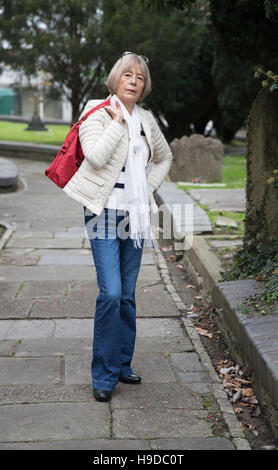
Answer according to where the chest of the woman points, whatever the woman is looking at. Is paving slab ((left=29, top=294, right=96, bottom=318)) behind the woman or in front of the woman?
behind

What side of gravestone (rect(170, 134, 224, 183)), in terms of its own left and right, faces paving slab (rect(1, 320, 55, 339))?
front

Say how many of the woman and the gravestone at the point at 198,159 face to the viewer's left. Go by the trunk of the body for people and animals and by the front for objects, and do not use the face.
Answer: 0

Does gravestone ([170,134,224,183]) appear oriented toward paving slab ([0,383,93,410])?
yes

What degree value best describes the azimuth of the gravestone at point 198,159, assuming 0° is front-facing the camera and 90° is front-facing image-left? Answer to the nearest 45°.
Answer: approximately 0°

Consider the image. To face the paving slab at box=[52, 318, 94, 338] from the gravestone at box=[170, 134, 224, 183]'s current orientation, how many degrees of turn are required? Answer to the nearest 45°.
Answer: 0° — it already faces it

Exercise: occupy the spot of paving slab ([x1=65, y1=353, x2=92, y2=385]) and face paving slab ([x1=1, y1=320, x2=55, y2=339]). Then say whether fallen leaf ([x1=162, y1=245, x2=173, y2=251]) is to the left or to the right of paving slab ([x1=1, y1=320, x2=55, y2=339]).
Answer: right

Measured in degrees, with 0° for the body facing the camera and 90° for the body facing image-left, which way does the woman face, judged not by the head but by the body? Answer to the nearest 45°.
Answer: approximately 315°

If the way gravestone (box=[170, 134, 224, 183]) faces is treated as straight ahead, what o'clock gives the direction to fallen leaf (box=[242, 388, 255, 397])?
The fallen leaf is roughly at 12 o'clock from the gravestone.

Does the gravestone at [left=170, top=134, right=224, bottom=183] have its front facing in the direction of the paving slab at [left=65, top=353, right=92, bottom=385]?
yes

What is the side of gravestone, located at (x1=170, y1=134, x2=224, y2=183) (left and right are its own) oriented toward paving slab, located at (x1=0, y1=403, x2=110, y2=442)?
front

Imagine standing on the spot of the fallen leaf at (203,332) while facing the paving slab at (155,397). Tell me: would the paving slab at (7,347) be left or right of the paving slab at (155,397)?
right

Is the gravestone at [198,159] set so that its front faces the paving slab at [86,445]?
yes

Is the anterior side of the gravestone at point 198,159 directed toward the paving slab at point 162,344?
yes
